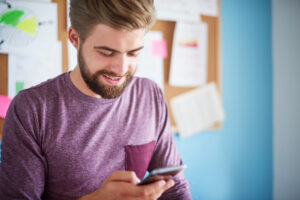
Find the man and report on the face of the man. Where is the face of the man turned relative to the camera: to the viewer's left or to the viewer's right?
to the viewer's right

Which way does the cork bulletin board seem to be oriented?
toward the camera

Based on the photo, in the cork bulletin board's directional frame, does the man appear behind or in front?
in front

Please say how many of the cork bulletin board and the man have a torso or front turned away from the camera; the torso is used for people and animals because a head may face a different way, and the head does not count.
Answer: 0

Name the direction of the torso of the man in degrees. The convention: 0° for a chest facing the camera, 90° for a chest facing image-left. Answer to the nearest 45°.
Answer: approximately 315°
